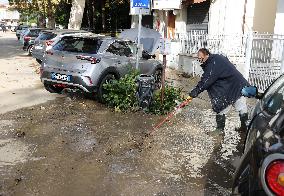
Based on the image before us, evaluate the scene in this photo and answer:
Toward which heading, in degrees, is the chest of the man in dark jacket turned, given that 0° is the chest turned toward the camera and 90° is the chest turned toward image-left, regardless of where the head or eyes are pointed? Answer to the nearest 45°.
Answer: approximately 90°

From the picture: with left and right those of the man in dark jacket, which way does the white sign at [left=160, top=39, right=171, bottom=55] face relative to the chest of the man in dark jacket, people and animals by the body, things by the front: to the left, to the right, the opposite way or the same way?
to the left

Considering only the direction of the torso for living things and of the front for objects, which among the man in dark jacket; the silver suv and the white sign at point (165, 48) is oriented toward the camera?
the white sign

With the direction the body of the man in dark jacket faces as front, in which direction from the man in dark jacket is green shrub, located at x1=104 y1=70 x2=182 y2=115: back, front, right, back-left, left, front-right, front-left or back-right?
front-right

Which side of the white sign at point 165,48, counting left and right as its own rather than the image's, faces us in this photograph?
front

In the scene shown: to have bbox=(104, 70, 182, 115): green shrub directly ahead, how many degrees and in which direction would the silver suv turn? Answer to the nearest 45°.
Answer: approximately 90° to its right

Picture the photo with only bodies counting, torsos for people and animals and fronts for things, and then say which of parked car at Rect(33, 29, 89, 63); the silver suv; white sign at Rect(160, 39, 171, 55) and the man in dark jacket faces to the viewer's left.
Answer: the man in dark jacket

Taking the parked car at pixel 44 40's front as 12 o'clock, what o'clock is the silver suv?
The silver suv is roughly at 4 o'clock from the parked car.

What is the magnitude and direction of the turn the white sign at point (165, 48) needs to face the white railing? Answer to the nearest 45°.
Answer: approximately 135° to its left

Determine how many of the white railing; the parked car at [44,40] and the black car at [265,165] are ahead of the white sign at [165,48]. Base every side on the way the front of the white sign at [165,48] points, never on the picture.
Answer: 1

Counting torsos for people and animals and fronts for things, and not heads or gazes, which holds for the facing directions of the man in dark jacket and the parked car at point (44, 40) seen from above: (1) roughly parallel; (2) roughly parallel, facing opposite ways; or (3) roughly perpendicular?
roughly perpendicular

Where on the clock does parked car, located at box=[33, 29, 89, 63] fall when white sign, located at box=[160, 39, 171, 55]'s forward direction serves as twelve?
The parked car is roughly at 5 o'clock from the white sign.
